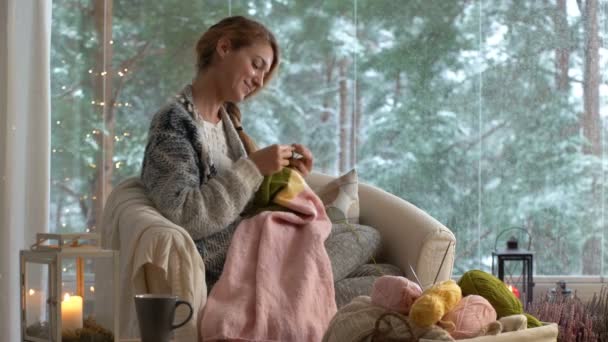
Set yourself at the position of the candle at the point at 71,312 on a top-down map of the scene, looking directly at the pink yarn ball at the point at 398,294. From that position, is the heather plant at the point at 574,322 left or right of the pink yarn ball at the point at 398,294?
left

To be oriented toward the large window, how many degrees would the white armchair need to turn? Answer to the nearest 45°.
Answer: approximately 90° to its left

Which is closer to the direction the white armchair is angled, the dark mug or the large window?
the dark mug

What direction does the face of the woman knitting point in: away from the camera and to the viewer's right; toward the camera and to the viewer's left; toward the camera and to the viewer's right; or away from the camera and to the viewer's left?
toward the camera and to the viewer's right

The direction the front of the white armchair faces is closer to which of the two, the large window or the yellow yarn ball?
the yellow yarn ball

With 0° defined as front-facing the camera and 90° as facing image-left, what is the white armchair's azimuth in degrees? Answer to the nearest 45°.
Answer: approximately 315°

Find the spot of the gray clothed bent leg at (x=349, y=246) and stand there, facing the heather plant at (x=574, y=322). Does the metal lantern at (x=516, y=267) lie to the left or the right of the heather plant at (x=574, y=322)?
left

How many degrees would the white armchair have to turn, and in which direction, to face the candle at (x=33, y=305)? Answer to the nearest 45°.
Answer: approximately 90° to its right

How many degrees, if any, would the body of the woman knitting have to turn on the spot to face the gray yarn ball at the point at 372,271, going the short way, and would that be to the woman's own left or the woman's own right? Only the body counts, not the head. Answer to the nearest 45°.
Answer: approximately 45° to the woman's own left

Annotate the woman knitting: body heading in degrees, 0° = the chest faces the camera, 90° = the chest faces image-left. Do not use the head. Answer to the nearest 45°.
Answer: approximately 315°

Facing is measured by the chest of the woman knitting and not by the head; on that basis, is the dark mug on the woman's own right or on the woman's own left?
on the woman's own right

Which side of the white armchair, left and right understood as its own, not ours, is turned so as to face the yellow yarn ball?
front

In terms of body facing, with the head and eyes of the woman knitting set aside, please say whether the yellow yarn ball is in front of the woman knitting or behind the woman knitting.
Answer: in front

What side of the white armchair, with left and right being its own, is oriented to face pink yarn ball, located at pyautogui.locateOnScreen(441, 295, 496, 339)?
front
